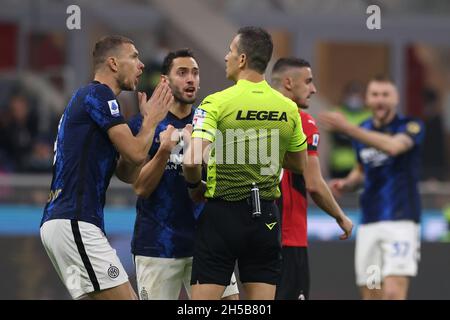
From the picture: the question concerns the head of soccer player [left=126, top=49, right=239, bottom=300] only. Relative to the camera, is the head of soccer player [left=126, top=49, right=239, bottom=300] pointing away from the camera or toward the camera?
toward the camera

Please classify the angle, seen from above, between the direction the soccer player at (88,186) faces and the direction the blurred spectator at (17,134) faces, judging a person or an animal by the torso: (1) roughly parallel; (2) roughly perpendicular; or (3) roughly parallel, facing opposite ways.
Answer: roughly perpendicular

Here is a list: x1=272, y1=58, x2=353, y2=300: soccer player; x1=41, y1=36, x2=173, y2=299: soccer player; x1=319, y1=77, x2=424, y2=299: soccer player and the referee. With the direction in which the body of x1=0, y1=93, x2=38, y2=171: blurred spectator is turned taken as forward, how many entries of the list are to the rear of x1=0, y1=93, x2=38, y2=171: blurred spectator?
0

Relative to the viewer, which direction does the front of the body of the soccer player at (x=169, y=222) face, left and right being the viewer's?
facing the viewer and to the right of the viewer

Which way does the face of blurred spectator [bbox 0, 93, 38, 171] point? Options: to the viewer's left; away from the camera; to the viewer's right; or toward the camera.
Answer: toward the camera

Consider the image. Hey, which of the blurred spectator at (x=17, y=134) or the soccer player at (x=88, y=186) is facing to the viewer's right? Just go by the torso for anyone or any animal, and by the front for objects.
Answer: the soccer player

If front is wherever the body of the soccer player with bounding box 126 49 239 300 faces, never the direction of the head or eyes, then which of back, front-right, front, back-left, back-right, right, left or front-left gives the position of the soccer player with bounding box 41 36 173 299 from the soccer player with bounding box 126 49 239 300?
right

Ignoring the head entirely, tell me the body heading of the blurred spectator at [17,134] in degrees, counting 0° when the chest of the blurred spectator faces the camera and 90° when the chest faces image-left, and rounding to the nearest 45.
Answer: approximately 0°

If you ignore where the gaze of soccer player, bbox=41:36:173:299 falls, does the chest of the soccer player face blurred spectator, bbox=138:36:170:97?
no

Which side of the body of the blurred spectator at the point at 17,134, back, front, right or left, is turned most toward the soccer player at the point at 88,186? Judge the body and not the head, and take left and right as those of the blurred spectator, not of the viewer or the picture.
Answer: front

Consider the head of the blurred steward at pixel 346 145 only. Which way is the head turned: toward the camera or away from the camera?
toward the camera
